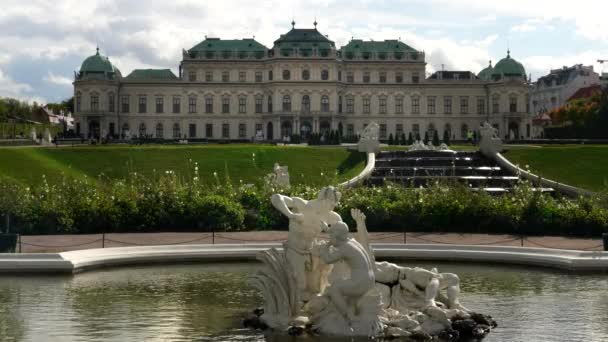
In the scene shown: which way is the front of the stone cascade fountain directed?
toward the camera

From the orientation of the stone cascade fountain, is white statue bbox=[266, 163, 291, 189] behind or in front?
in front

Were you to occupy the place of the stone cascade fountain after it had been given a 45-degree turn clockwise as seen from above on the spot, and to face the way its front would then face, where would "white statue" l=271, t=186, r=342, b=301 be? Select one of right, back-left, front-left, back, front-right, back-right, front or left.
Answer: front-left

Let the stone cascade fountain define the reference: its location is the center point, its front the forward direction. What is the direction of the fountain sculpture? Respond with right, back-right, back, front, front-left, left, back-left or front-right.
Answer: front

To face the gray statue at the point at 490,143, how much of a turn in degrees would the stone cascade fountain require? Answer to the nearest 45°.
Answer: approximately 135° to its left
